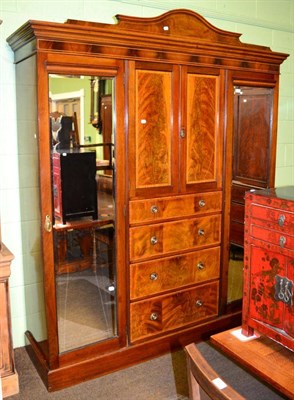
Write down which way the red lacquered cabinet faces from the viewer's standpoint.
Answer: facing the viewer and to the left of the viewer
